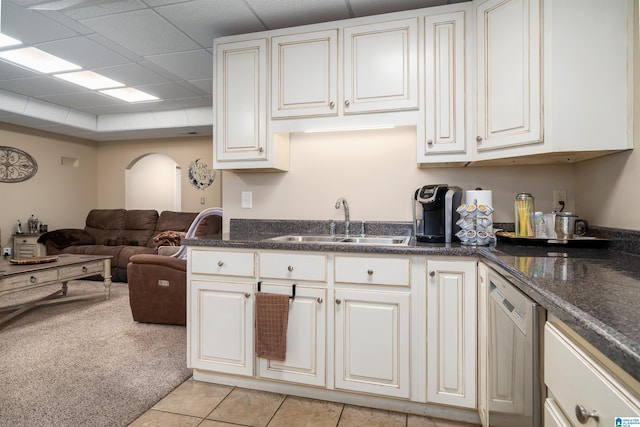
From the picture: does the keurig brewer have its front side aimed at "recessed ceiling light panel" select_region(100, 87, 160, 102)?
no

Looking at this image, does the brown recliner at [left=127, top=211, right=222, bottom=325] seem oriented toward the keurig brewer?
no

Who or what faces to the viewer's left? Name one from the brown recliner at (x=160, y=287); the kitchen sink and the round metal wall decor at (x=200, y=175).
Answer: the brown recliner

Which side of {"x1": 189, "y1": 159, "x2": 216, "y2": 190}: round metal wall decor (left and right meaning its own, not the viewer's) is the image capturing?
front

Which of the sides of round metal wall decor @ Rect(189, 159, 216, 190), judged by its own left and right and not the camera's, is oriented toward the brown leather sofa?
right

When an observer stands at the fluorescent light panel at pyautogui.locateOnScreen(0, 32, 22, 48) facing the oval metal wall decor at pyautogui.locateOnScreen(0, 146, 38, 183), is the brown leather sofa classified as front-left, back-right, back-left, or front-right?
front-right

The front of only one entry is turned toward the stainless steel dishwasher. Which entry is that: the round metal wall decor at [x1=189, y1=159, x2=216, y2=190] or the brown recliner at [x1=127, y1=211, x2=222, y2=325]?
the round metal wall decor

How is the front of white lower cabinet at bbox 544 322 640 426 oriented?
to the viewer's left

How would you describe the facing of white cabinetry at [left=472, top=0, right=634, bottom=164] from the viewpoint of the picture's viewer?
facing the viewer and to the left of the viewer

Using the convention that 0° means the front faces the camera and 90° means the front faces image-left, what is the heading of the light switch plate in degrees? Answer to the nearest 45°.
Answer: approximately 0°

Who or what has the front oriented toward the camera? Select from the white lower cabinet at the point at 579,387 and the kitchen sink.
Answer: the kitchen sink

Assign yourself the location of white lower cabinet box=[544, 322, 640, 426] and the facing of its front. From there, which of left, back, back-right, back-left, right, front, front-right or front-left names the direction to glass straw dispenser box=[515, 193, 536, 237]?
right

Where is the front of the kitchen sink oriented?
toward the camera
